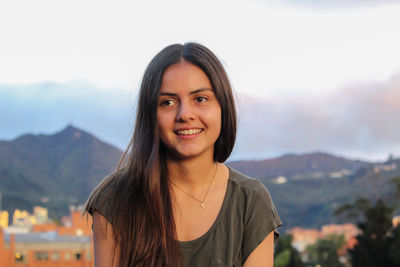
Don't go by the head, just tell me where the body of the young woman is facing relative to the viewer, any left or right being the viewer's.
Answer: facing the viewer

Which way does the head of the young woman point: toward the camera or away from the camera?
toward the camera

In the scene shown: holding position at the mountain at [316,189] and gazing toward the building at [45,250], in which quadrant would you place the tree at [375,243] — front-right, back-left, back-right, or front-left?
front-left

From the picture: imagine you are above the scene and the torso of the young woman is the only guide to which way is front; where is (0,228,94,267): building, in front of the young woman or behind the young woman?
behind

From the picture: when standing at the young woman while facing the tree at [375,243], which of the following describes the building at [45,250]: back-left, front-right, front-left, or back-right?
front-left

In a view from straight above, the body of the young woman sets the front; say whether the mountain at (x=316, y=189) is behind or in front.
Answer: behind
